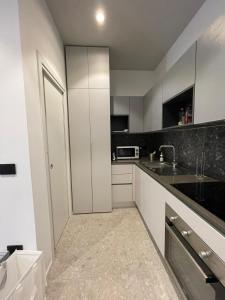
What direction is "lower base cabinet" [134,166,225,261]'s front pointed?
to the viewer's left

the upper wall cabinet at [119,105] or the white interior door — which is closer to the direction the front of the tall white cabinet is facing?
the white interior door

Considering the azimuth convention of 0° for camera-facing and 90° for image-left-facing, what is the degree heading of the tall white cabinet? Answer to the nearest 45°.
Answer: approximately 0°
